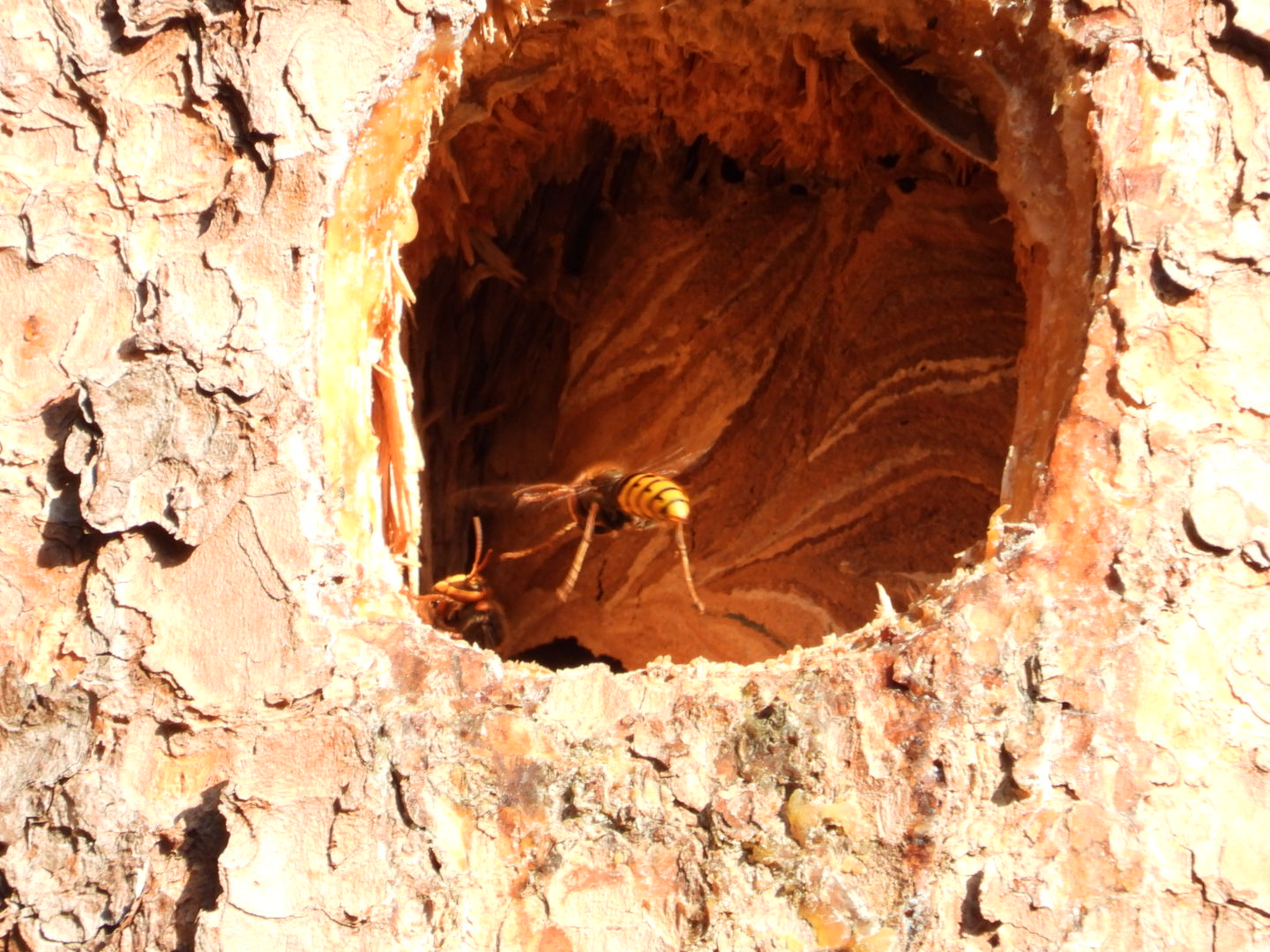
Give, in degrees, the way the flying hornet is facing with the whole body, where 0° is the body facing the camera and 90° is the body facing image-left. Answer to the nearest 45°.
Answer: approximately 135°
